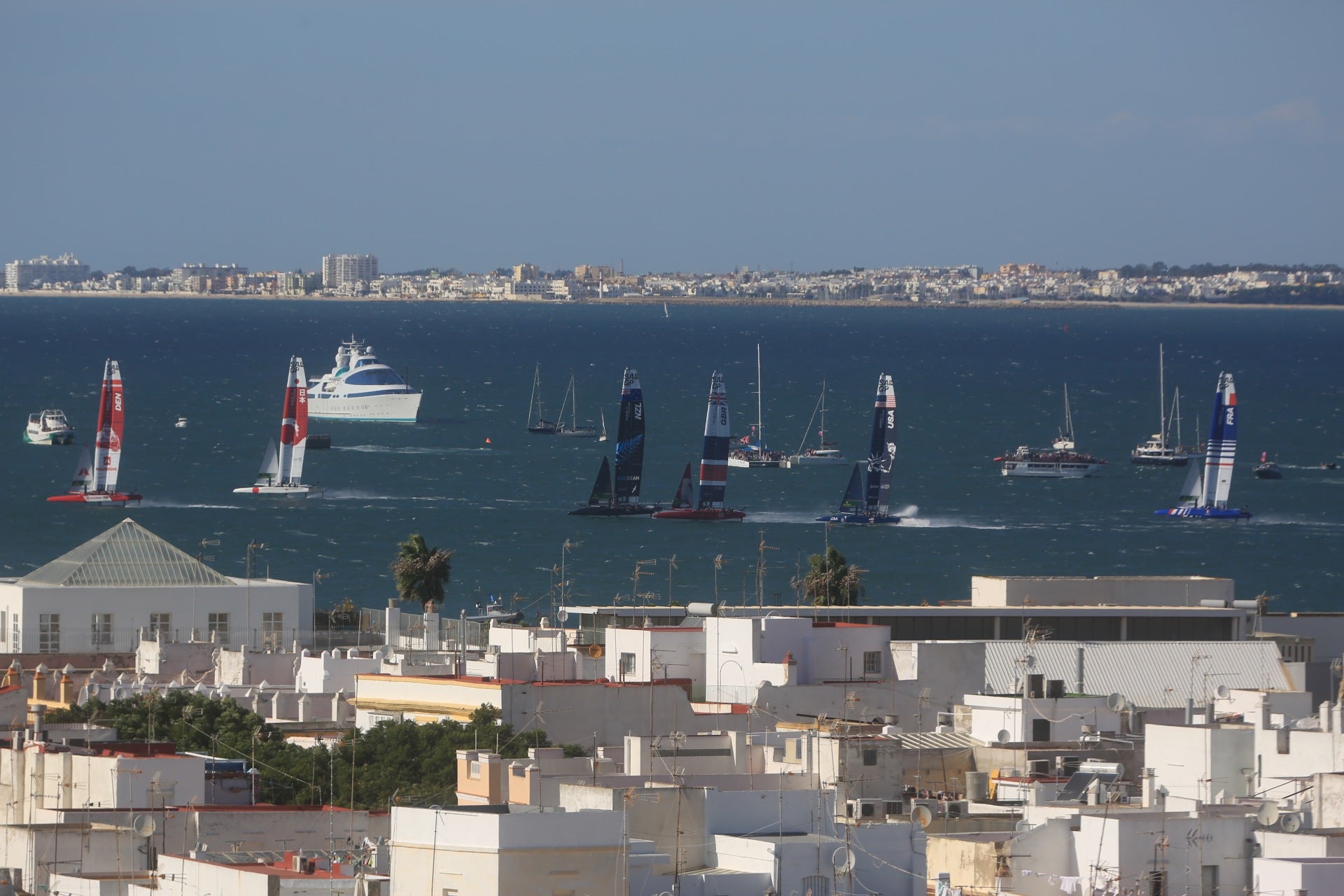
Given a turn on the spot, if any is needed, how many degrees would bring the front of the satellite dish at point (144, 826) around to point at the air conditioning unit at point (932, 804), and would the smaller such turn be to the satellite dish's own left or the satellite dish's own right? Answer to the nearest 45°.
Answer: approximately 45° to the satellite dish's own left

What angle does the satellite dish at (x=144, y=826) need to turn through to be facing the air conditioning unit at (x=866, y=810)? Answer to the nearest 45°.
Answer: approximately 45° to its left

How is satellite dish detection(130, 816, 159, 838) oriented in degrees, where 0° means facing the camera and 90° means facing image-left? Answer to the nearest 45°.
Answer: approximately 315°

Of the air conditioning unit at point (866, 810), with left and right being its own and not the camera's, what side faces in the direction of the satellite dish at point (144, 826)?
right

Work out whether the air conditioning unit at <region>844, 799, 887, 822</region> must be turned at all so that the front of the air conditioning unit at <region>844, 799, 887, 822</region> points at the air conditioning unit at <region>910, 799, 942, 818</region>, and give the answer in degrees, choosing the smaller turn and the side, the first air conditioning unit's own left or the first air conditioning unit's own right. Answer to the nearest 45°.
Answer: approximately 135° to the first air conditioning unit's own left

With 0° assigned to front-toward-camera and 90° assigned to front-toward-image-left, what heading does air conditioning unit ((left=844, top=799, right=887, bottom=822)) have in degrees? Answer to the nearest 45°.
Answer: approximately 0°
